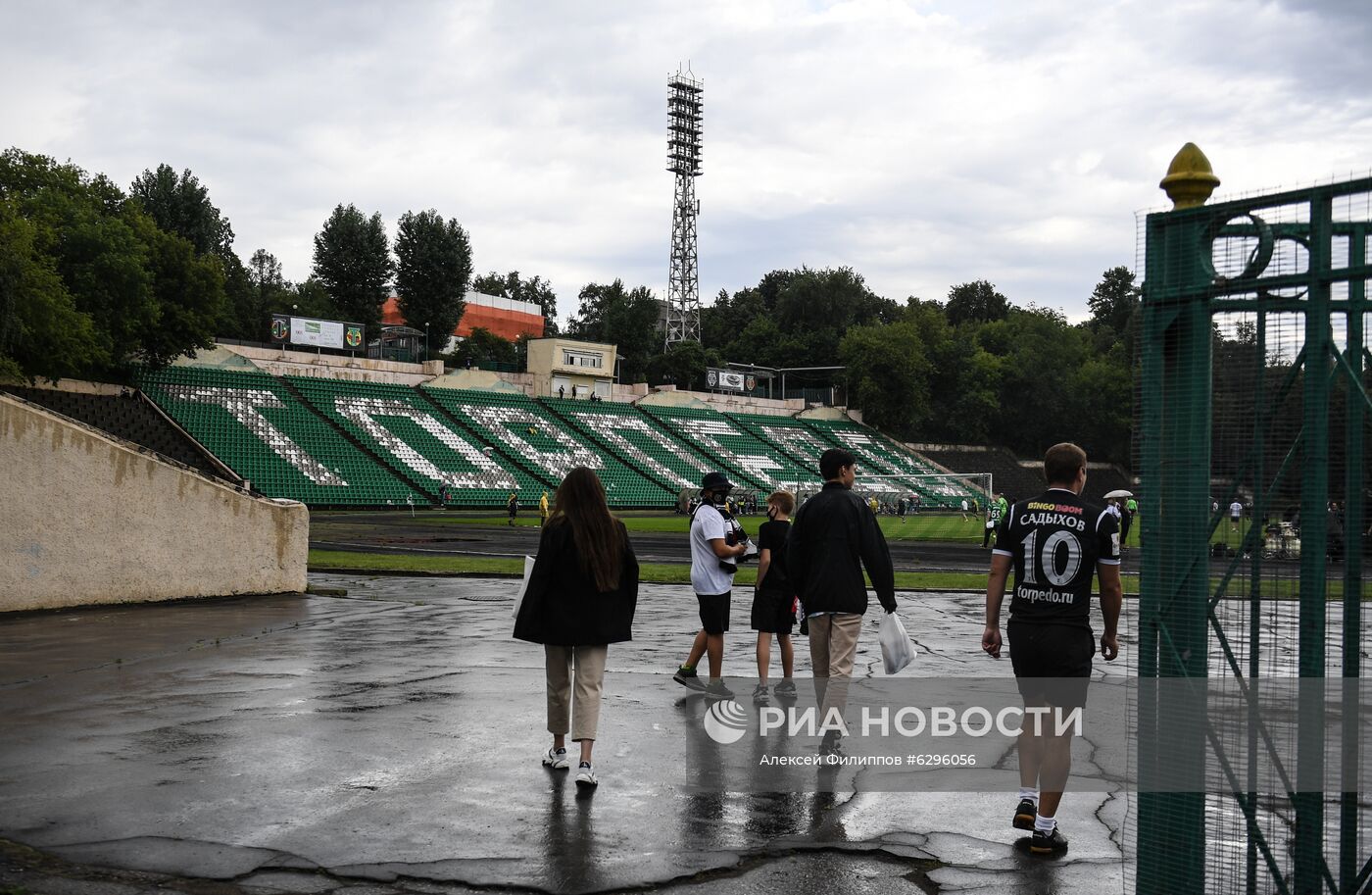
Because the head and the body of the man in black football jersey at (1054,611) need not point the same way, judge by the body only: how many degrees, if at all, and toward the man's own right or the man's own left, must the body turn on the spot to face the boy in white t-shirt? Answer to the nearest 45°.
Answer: approximately 45° to the man's own left

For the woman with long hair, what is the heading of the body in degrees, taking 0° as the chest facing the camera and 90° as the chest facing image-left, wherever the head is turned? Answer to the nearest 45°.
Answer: approximately 180°

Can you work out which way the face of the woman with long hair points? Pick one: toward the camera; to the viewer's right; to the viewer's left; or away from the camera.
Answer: away from the camera

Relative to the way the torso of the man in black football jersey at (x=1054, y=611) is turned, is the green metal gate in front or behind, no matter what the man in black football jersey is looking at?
behind

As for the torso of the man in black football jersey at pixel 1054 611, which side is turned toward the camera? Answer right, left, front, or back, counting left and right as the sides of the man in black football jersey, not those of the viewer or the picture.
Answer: back

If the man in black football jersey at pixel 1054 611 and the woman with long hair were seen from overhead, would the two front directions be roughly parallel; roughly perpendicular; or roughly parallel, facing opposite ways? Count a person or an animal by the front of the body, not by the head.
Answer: roughly parallel
